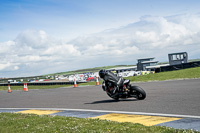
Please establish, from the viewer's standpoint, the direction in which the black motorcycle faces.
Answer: facing to the left of the viewer

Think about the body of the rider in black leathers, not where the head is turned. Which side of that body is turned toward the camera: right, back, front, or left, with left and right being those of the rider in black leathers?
left
